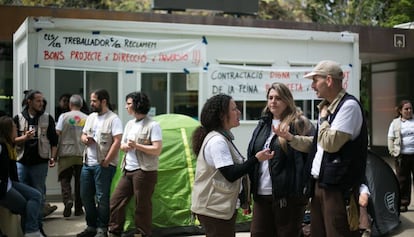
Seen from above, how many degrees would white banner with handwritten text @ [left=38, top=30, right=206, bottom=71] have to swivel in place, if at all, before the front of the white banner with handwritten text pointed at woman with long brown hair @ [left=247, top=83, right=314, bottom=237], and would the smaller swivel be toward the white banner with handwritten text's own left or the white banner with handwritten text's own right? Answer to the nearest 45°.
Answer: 0° — it already faces them

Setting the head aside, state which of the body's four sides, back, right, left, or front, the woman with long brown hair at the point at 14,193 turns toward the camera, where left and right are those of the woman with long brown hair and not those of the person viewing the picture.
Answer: right

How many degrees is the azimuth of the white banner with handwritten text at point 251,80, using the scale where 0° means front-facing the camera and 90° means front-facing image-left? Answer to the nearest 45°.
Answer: approximately 0°

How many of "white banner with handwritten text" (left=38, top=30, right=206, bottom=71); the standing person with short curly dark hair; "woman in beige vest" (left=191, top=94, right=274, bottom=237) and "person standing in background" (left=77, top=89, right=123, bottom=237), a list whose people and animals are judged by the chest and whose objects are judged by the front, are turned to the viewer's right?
1

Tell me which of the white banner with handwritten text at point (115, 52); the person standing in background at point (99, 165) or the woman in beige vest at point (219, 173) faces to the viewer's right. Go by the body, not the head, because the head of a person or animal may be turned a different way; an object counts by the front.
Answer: the woman in beige vest

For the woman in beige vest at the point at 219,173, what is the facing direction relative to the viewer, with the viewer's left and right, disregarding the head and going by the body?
facing to the right of the viewer

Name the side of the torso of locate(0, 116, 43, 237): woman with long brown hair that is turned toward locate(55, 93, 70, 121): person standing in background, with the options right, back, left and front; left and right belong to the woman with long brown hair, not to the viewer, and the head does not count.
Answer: left

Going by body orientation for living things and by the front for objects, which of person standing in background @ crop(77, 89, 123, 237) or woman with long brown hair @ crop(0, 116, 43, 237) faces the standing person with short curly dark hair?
the woman with long brown hair

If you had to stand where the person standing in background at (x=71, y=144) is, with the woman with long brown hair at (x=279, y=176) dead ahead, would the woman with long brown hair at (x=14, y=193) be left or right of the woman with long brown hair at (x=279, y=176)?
right

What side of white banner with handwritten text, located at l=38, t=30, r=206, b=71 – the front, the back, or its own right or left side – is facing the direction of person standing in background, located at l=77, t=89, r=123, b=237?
front

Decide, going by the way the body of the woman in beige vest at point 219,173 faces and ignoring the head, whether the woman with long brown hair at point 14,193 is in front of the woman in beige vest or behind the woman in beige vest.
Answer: behind

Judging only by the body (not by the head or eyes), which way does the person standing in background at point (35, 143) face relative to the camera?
toward the camera
